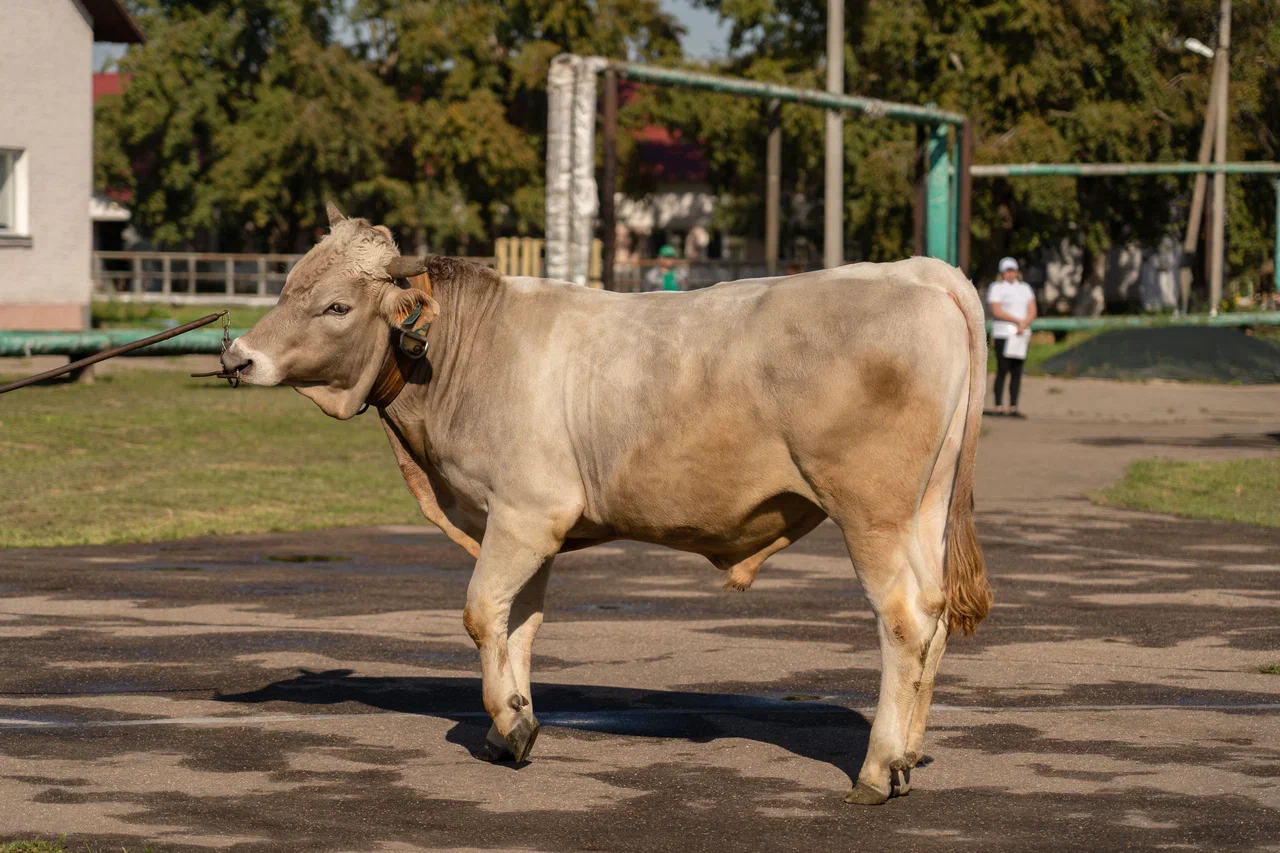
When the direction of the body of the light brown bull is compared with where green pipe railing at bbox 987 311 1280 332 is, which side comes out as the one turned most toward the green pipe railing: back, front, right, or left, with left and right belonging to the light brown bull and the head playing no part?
right

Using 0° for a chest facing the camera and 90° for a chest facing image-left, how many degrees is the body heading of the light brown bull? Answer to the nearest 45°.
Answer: approximately 90°

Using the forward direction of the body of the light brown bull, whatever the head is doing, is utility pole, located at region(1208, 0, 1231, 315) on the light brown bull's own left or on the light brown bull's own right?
on the light brown bull's own right

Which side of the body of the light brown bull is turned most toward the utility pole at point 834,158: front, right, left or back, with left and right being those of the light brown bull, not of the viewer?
right

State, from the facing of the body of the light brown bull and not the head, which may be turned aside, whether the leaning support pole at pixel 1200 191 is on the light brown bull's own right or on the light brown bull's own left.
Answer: on the light brown bull's own right

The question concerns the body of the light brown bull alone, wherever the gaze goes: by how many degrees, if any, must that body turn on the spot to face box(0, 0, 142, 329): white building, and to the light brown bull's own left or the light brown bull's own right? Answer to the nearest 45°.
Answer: approximately 90° to the light brown bull's own right

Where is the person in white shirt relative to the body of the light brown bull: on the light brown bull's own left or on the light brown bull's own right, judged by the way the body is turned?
on the light brown bull's own right

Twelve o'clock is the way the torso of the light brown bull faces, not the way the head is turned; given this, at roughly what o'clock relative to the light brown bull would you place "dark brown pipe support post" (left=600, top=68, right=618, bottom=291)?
The dark brown pipe support post is roughly at 3 o'clock from the light brown bull.
